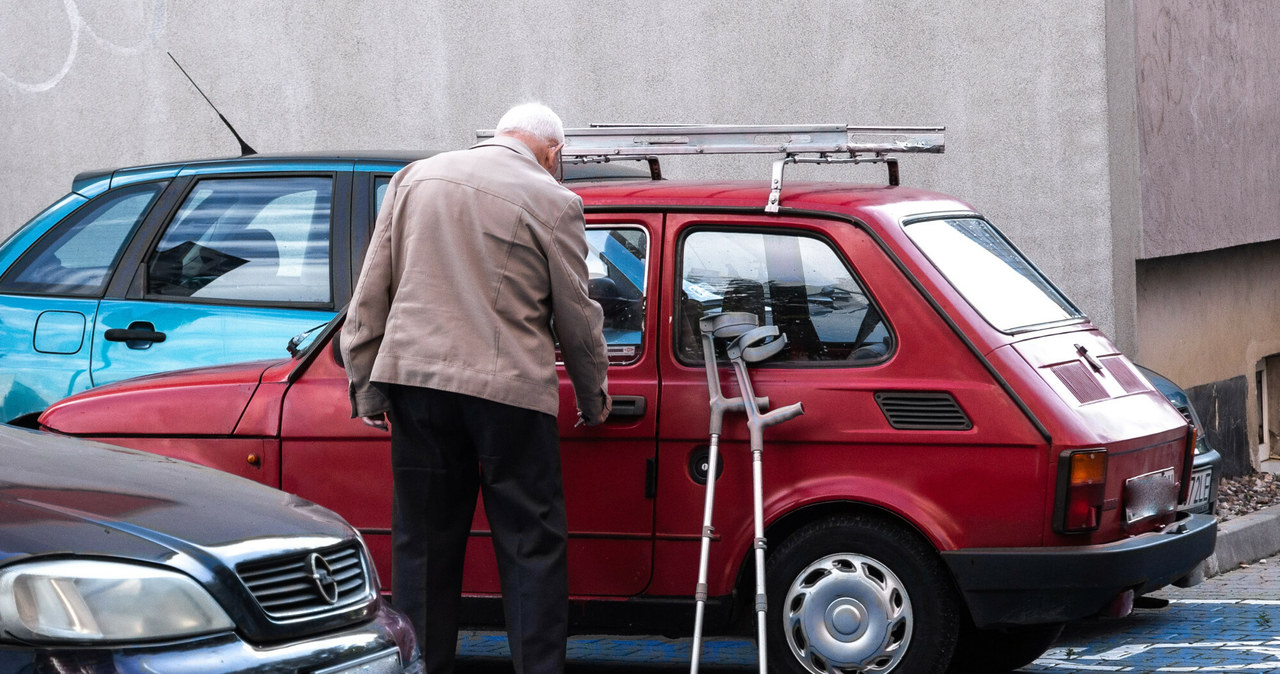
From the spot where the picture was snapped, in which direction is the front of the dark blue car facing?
facing the viewer and to the right of the viewer

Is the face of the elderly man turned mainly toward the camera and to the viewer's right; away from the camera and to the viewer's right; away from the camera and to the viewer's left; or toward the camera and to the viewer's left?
away from the camera and to the viewer's right

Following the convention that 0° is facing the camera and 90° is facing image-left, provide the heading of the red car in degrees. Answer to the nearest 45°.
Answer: approximately 90°

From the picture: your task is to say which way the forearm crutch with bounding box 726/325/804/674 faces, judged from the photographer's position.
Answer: facing to the right of the viewer
